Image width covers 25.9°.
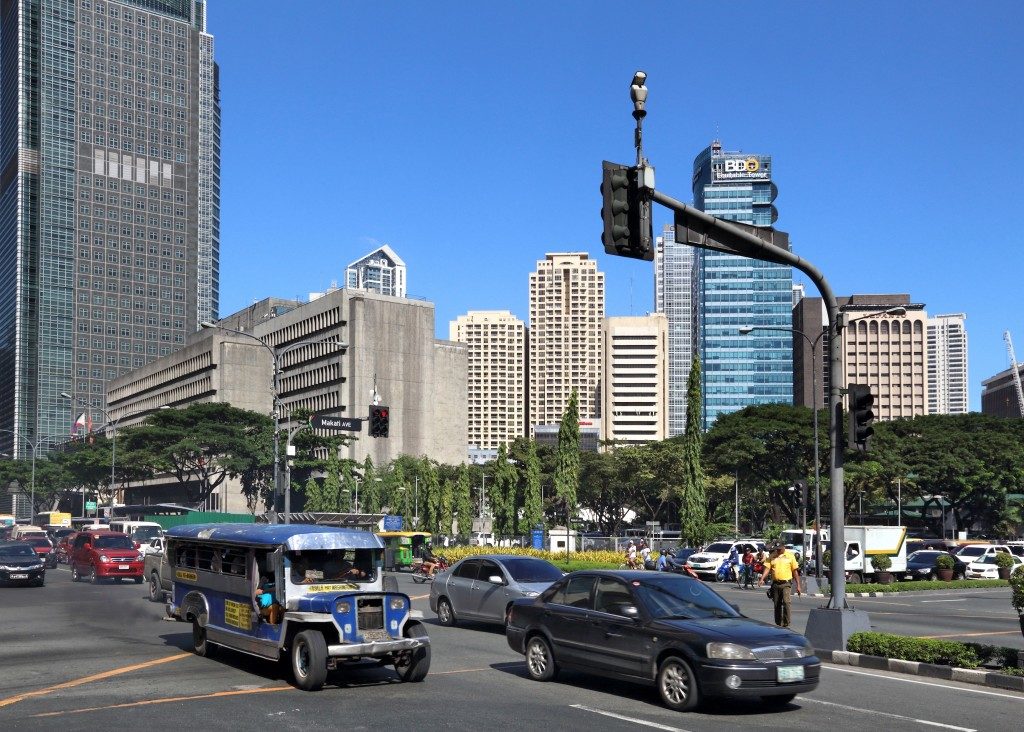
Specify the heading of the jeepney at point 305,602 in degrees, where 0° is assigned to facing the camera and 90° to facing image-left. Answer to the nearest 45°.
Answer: approximately 315°

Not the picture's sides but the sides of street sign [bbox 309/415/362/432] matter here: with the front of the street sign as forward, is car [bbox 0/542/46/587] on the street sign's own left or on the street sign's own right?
on the street sign's own right

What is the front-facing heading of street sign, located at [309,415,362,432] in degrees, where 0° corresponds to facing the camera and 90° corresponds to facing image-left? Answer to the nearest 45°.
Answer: approximately 0°

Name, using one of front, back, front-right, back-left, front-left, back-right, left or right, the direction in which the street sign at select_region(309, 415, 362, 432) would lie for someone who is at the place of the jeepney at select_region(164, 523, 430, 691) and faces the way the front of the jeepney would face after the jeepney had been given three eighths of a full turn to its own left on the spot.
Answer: front

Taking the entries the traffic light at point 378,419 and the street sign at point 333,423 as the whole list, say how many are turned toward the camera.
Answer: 2

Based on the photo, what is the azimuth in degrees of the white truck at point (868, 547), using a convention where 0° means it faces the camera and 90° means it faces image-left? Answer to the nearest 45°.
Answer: approximately 45°

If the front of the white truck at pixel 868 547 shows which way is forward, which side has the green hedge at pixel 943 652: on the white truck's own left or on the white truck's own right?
on the white truck's own left
